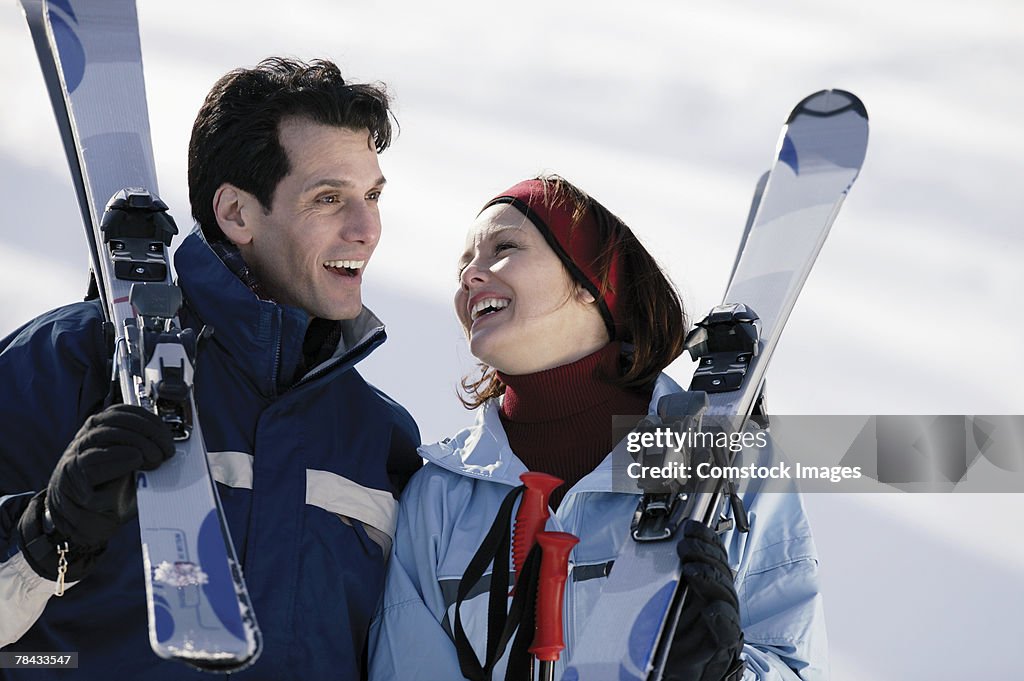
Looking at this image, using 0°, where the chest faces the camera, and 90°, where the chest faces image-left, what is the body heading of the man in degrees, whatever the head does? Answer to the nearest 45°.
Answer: approximately 315°

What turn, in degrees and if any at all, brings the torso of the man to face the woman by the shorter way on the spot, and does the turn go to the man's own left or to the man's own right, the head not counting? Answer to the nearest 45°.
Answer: approximately 45° to the man's own left

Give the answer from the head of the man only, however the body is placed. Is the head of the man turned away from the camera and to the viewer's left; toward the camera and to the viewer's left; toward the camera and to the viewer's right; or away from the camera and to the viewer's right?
toward the camera and to the viewer's right
